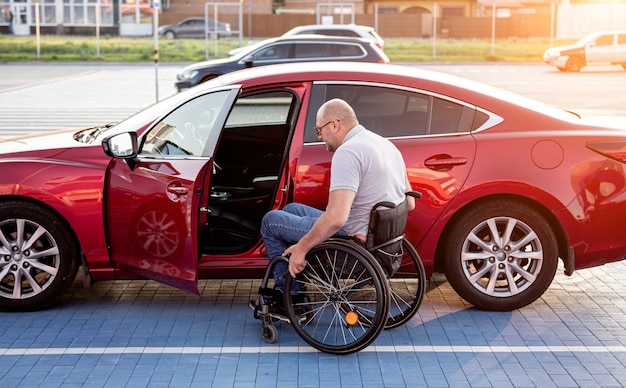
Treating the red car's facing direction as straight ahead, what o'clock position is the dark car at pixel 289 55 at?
The dark car is roughly at 3 o'clock from the red car.

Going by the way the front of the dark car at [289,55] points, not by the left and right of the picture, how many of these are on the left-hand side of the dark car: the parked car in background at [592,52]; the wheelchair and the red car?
2

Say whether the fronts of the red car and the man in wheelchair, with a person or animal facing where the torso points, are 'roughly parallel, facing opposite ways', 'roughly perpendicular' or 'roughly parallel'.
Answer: roughly parallel

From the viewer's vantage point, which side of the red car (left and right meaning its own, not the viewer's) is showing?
left

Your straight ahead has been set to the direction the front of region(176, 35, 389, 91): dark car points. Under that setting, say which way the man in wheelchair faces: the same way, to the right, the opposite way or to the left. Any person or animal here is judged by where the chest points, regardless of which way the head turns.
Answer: the same way

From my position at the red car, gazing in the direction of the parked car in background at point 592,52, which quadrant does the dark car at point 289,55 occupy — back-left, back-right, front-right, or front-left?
front-left

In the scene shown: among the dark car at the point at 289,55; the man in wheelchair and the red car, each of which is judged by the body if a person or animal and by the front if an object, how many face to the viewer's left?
3

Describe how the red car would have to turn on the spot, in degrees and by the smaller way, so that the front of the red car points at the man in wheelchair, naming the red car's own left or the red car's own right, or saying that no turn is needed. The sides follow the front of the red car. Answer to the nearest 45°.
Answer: approximately 45° to the red car's own left

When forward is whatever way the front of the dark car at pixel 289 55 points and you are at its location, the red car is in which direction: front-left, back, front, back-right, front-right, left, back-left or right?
left

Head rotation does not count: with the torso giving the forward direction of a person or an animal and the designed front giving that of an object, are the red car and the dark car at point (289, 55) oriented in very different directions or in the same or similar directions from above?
same or similar directions

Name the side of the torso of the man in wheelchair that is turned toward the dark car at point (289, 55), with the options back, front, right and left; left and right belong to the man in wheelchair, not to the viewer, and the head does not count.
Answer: right

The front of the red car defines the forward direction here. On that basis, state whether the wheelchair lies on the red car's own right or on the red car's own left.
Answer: on the red car's own left

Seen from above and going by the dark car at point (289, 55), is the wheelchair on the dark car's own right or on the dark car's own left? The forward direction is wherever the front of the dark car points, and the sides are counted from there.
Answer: on the dark car's own left

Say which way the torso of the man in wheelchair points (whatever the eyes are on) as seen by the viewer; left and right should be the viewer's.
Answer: facing to the left of the viewer

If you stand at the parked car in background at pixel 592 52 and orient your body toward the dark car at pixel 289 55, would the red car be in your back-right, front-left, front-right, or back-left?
front-left

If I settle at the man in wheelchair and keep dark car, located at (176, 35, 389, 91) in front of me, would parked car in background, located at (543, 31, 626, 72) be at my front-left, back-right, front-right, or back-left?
front-right

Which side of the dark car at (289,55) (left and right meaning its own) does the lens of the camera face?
left
